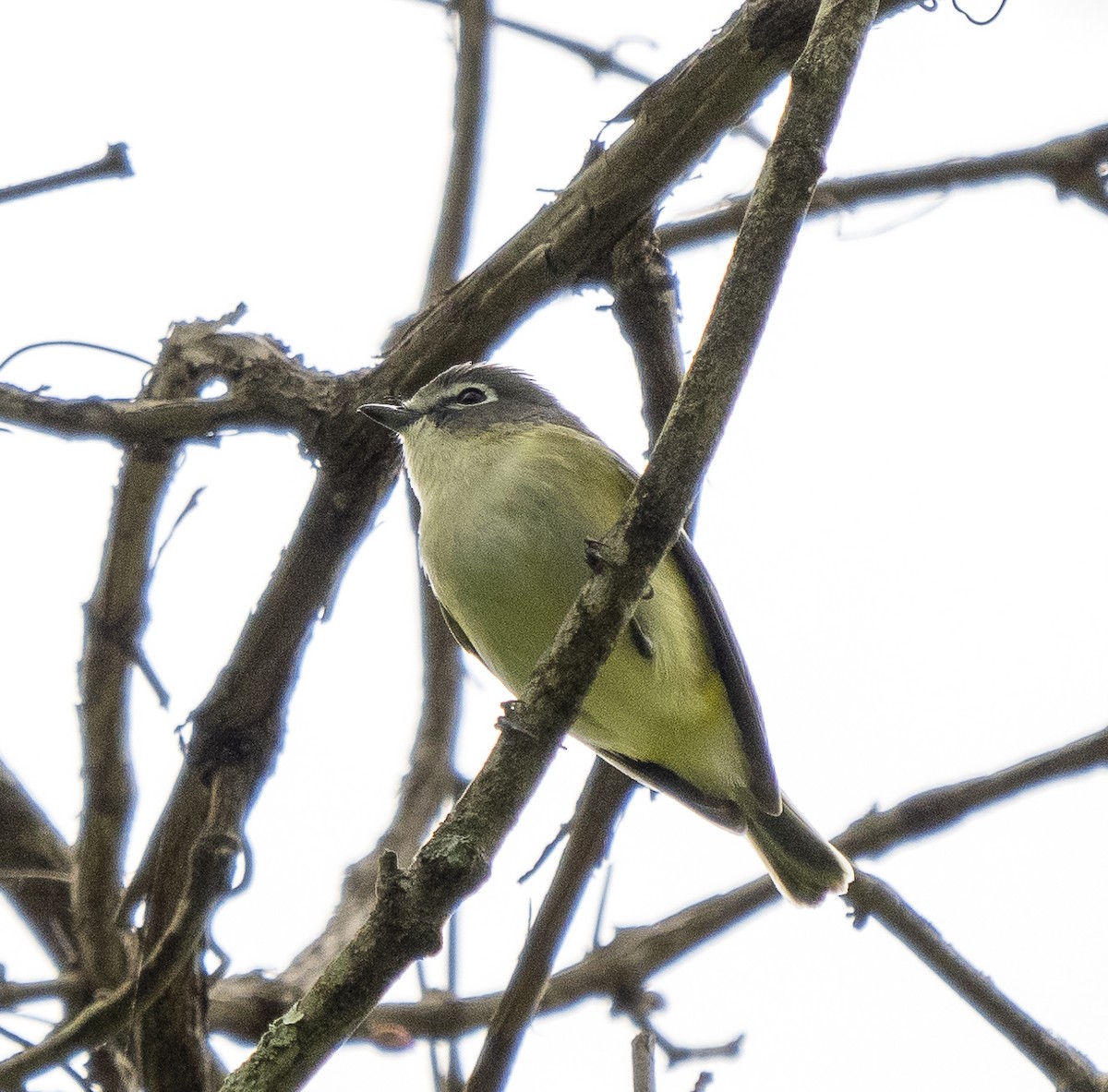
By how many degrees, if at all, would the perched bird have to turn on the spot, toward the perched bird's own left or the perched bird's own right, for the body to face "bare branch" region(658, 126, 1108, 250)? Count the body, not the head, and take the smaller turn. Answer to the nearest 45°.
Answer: approximately 135° to the perched bird's own left

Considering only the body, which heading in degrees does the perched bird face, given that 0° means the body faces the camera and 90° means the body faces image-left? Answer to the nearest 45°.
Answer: approximately 45°
